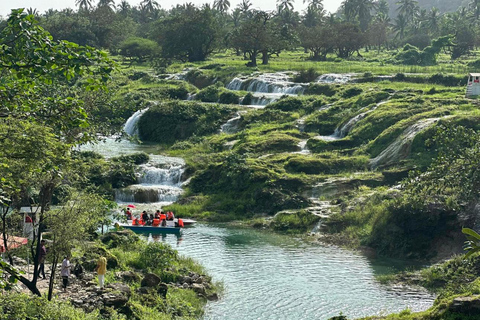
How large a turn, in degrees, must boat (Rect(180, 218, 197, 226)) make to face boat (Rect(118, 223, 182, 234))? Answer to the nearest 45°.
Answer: approximately 135° to its right

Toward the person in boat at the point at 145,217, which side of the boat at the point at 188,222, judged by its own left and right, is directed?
back

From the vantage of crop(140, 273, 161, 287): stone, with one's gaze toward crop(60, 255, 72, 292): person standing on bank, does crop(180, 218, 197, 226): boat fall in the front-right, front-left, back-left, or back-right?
back-right

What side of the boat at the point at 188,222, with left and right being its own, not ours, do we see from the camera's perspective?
right

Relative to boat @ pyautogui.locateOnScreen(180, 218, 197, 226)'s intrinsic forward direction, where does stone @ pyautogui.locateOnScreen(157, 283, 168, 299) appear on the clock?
The stone is roughly at 3 o'clock from the boat.
